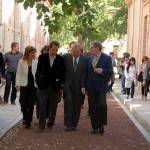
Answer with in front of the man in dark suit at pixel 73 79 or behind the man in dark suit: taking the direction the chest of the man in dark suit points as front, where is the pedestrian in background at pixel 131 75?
behind

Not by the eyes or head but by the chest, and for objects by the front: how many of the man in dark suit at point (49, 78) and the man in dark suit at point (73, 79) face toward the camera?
2

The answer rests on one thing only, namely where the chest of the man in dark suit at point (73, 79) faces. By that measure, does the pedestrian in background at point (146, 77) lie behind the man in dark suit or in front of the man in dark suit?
behind

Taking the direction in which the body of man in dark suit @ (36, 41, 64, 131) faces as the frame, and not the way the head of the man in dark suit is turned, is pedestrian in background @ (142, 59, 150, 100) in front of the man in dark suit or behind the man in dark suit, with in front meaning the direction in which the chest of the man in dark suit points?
behind

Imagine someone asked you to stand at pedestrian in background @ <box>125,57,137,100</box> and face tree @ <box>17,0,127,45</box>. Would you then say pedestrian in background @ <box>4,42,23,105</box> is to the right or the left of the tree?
left

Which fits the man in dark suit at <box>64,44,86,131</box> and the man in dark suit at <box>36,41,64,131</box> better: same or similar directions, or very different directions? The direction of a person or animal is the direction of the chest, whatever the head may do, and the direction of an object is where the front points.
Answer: same or similar directions

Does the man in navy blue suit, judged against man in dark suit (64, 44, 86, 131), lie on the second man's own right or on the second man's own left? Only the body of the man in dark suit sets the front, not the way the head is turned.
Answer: on the second man's own left

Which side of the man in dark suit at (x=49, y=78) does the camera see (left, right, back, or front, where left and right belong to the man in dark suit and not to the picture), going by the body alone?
front

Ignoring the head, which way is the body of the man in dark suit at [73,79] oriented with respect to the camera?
toward the camera
